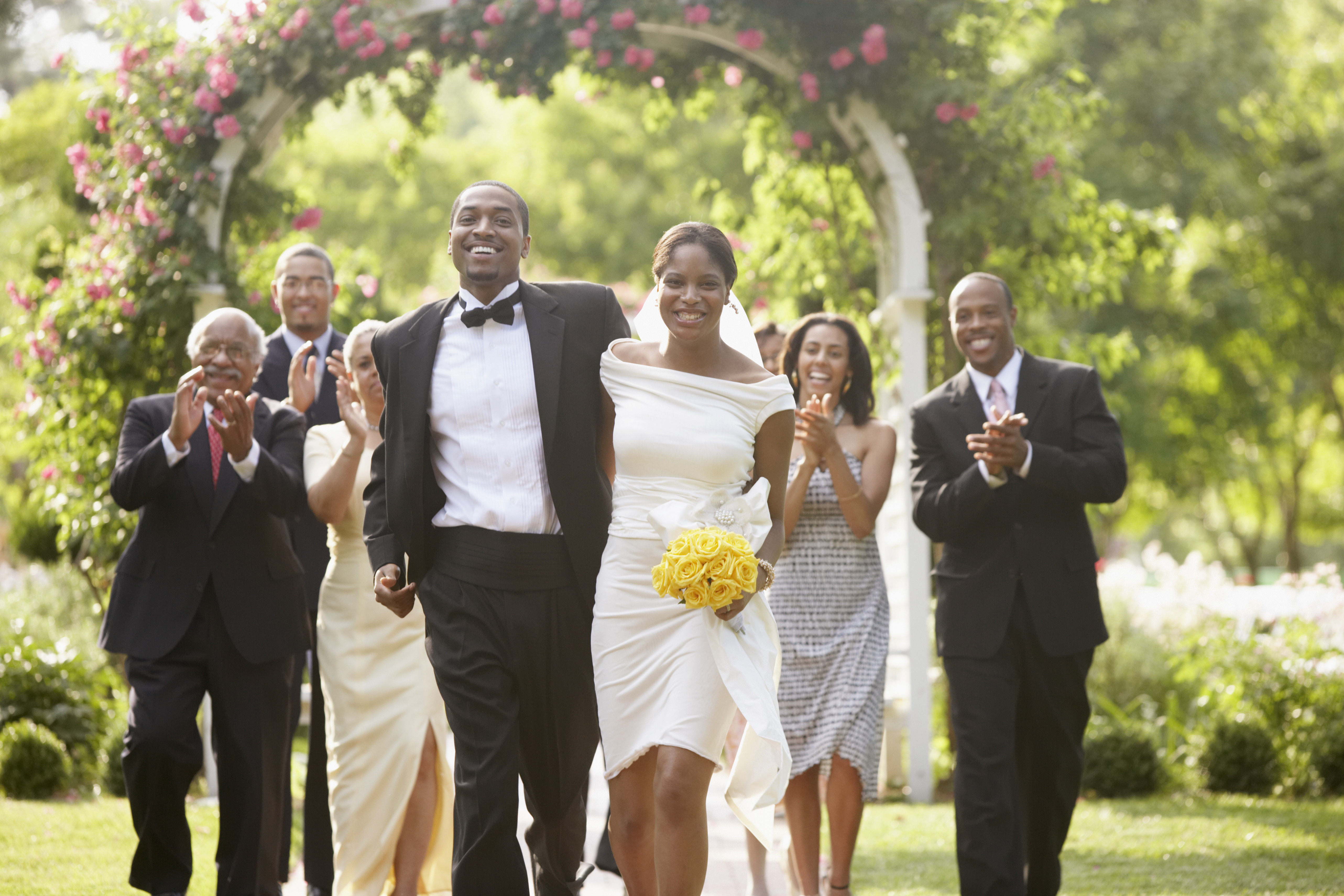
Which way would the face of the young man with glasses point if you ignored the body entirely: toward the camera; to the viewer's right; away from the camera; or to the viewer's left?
toward the camera

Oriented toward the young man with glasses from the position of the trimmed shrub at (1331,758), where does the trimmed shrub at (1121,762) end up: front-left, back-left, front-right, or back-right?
front-right

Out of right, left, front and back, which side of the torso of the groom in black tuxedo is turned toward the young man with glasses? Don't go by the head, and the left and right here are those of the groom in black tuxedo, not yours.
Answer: back

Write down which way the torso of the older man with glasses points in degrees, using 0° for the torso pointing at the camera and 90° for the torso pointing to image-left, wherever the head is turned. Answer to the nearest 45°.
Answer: approximately 0°

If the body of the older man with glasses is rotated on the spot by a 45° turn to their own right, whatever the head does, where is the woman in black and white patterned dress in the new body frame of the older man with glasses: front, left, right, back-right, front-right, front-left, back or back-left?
back-left

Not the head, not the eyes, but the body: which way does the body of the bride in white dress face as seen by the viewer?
toward the camera

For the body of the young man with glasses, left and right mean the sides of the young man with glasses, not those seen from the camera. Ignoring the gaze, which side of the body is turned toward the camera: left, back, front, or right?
front

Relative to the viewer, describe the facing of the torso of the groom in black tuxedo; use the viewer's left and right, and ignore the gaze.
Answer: facing the viewer

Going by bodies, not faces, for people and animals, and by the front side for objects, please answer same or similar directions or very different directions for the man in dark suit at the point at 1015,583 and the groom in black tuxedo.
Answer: same or similar directions

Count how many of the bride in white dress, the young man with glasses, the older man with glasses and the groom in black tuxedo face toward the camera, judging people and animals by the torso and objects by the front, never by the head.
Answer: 4

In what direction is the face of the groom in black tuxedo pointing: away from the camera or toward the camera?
toward the camera

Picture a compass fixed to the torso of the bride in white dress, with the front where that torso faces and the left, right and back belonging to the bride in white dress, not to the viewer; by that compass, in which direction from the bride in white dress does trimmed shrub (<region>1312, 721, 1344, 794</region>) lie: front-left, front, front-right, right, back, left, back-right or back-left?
back-left

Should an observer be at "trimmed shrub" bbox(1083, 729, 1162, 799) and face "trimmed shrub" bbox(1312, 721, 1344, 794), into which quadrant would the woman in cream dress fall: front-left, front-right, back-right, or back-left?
back-right

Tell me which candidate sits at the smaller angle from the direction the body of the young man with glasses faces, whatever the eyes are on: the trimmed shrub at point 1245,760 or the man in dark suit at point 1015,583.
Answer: the man in dark suit
